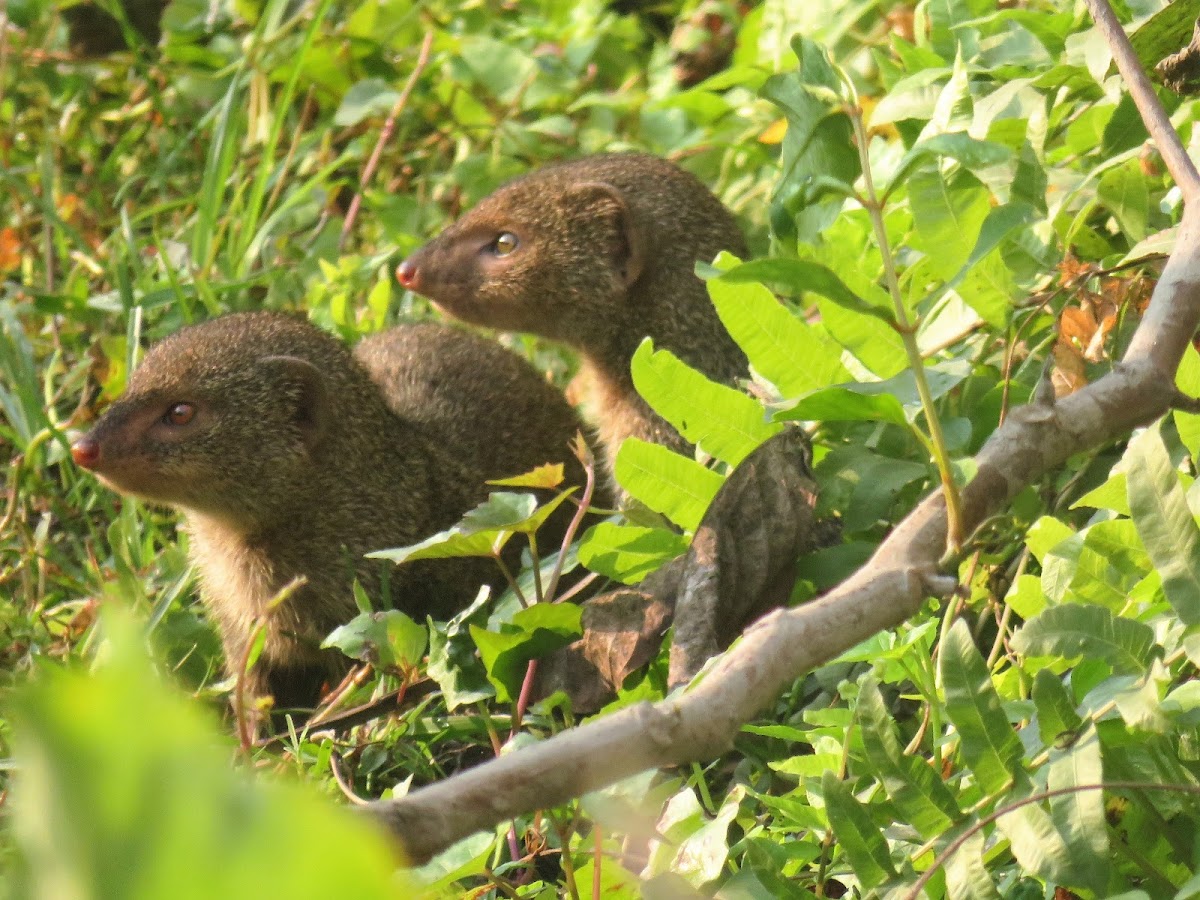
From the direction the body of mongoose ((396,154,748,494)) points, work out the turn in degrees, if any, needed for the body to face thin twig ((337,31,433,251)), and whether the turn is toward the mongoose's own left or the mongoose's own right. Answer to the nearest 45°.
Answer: approximately 45° to the mongoose's own right

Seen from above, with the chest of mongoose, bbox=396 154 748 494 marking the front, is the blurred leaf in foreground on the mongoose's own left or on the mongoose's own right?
on the mongoose's own left

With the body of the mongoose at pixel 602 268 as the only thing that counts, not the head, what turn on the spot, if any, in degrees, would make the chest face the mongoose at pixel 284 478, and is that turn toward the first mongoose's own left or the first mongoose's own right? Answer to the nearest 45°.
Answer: approximately 45° to the first mongoose's own left

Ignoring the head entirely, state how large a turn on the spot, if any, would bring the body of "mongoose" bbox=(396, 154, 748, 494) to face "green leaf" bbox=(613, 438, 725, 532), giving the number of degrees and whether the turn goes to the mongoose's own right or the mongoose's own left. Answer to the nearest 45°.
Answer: approximately 90° to the mongoose's own left

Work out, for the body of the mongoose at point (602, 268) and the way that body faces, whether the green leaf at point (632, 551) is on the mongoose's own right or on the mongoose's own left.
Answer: on the mongoose's own left

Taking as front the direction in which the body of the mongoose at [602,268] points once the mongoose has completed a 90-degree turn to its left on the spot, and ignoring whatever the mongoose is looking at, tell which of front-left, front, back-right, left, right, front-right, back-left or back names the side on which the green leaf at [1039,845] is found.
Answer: front

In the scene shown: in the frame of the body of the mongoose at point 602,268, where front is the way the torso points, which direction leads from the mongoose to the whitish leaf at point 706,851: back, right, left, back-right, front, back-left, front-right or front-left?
left

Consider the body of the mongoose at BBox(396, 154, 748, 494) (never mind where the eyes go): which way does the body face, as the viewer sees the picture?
to the viewer's left

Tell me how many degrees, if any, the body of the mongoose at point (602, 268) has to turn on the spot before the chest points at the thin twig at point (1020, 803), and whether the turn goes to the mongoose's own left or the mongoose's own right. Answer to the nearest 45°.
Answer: approximately 90° to the mongoose's own left
